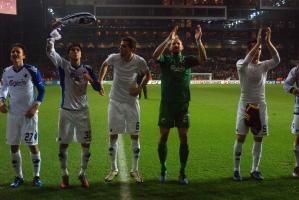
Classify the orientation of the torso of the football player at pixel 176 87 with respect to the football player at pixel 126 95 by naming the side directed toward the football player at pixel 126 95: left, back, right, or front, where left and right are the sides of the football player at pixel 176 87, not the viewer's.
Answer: right

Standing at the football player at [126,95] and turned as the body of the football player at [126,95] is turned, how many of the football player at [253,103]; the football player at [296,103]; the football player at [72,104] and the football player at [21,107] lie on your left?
2

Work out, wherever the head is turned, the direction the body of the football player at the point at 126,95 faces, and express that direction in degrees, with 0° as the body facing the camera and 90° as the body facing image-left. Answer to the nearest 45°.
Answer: approximately 0°

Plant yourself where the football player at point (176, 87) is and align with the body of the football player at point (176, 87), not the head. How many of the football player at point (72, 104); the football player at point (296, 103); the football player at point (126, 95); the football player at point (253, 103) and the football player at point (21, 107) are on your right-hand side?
3

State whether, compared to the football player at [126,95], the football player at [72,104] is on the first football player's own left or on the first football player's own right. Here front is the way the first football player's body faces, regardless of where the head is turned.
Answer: on the first football player's own right

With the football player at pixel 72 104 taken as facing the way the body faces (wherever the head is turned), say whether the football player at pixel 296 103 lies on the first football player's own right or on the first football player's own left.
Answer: on the first football player's own left

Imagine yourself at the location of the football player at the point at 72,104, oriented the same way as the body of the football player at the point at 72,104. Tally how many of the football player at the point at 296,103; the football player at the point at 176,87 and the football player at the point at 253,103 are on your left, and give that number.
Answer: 3

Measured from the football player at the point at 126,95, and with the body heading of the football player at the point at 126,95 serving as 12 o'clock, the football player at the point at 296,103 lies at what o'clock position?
the football player at the point at 296,103 is roughly at 9 o'clock from the football player at the point at 126,95.

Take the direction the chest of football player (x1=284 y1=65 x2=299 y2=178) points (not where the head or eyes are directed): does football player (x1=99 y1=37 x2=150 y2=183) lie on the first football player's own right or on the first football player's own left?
on the first football player's own right

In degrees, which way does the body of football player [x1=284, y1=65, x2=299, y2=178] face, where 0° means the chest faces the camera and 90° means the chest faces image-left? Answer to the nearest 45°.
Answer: approximately 0°
